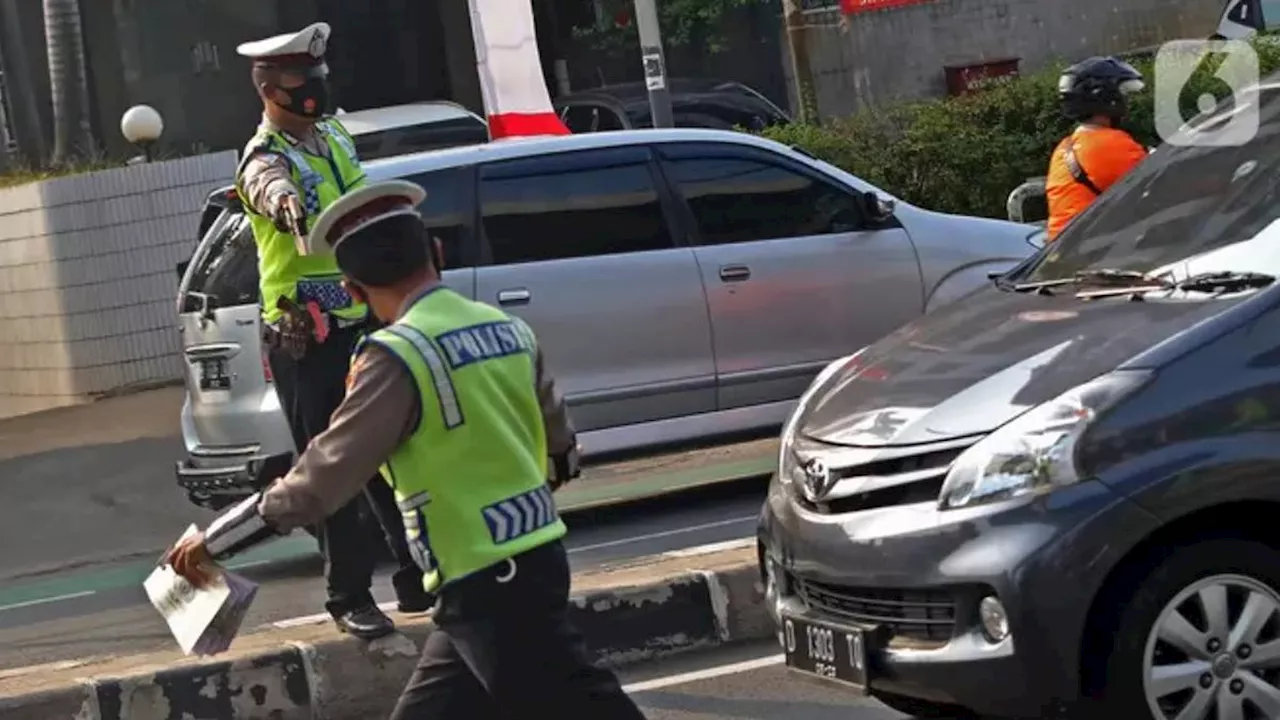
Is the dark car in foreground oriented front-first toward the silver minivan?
no

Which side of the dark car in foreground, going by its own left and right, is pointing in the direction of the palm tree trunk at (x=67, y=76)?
right

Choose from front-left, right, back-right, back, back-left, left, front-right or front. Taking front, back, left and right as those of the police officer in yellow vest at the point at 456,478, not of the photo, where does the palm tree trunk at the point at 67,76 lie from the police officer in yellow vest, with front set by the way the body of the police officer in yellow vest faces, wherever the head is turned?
front-right

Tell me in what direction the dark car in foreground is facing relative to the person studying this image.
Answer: facing the viewer and to the left of the viewer

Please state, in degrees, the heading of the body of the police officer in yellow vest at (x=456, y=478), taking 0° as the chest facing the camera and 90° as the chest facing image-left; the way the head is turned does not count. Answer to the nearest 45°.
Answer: approximately 135°

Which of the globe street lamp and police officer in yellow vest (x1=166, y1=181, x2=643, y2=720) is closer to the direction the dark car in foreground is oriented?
the police officer in yellow vest

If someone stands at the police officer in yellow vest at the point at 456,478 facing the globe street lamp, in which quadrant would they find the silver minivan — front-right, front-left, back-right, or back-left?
front-right

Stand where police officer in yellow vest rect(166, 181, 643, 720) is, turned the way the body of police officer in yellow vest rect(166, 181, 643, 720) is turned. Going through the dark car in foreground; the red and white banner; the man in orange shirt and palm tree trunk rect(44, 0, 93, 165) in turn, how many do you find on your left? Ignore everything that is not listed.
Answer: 0

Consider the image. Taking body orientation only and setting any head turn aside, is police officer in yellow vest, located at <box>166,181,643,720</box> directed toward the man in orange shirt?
no

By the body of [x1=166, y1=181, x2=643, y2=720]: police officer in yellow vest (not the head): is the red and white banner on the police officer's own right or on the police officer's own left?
on the police officer's own right

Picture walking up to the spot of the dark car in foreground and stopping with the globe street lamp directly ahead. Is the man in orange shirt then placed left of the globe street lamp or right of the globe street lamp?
right

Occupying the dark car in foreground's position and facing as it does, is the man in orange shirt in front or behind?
behind

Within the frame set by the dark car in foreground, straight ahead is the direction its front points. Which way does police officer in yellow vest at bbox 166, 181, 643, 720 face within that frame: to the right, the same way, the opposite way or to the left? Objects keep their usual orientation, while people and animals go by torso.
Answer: to the right

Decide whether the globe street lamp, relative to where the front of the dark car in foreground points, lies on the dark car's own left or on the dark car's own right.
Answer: on the dark car's own right

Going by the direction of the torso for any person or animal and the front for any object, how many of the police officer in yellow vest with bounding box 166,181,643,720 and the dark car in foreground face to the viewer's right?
0

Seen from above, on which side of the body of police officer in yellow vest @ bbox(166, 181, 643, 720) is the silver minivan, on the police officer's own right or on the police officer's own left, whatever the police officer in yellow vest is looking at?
on the police officer's own right
